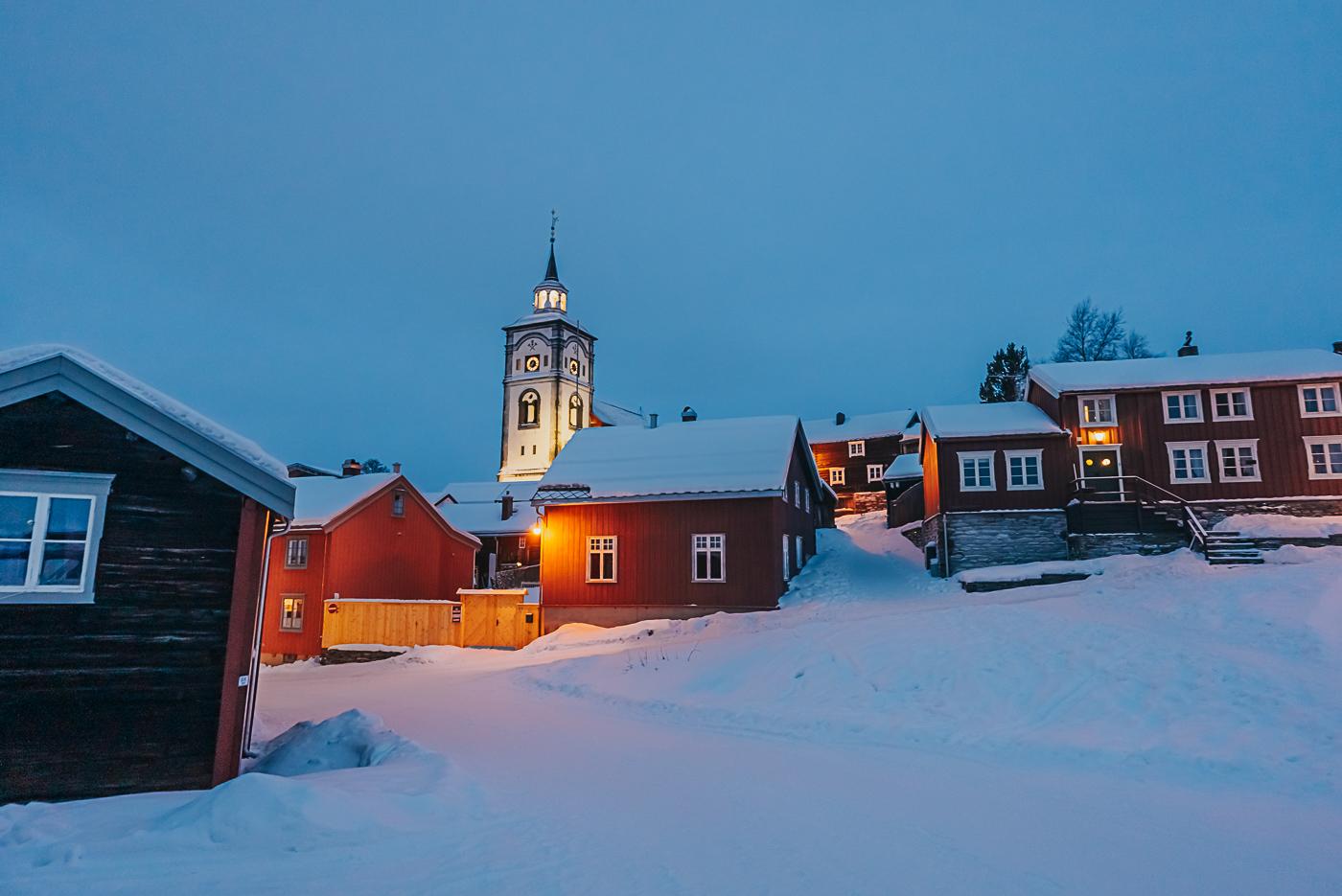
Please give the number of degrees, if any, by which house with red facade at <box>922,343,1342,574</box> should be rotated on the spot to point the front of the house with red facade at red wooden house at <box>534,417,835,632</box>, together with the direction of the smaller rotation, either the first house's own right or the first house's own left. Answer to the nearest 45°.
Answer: approximately 45° to the first house's own right

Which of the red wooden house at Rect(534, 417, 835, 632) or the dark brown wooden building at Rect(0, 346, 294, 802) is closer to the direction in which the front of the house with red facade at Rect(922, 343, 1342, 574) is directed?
the dark brown wooden building

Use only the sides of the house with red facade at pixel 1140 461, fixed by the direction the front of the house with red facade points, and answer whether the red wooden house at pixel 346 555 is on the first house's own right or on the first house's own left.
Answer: on the first house's own right

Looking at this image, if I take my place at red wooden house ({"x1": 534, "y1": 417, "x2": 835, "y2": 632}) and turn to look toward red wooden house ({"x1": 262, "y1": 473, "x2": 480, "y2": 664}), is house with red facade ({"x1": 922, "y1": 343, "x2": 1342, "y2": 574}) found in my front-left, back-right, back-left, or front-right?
back-right

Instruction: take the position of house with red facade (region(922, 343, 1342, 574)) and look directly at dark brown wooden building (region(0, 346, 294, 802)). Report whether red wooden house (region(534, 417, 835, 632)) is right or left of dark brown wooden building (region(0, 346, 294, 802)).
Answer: right

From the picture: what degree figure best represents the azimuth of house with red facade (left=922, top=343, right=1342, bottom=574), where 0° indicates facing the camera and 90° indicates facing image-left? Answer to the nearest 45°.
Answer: approximately 0°

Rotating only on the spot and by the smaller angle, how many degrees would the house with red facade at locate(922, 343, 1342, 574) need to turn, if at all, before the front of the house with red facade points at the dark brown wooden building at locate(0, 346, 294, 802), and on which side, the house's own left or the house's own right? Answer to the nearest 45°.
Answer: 0° — it already faces it
